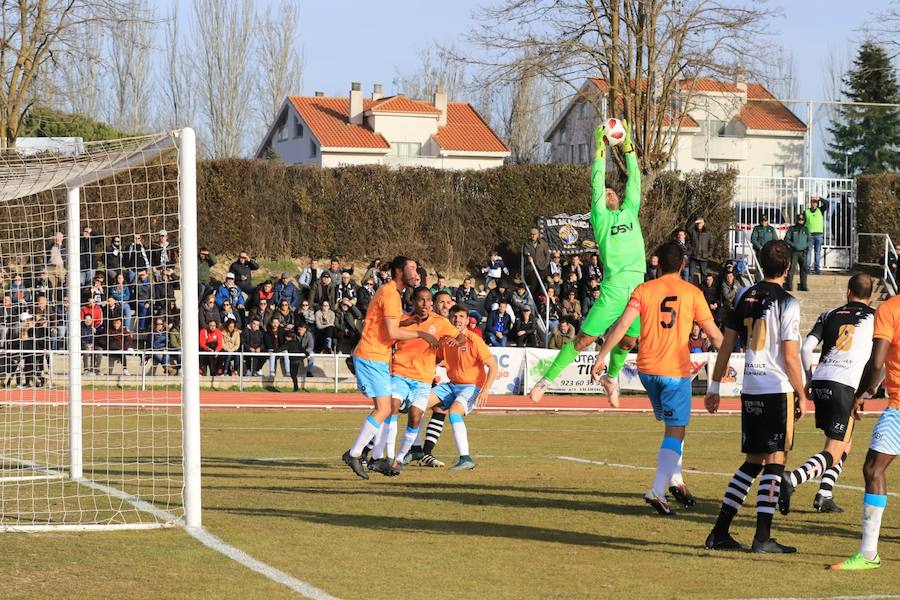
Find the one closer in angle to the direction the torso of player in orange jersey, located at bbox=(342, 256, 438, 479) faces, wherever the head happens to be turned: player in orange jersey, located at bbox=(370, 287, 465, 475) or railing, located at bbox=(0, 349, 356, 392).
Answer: the player in orange jersey

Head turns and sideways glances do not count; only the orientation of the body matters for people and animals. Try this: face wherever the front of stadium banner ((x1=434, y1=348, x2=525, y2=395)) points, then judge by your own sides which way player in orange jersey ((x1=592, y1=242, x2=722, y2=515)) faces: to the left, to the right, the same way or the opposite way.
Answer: the opposite way

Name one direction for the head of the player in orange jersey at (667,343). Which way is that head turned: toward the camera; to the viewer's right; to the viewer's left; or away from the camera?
away from the camera

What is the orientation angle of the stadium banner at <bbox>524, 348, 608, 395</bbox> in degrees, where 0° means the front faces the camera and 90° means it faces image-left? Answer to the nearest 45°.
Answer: approximately 0°

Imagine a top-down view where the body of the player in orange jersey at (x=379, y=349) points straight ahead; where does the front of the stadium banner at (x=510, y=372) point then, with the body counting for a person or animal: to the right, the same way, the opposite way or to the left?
to the right

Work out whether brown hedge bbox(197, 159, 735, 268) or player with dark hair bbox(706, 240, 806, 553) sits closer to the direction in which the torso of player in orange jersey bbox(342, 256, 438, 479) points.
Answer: the player with dark hair

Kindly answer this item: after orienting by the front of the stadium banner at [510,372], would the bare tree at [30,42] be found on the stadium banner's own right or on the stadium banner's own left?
on the stadium banner's own right

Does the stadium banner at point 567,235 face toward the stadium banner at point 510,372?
yes

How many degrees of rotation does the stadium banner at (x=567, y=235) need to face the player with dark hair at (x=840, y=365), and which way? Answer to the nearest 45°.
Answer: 0° — it already faces them

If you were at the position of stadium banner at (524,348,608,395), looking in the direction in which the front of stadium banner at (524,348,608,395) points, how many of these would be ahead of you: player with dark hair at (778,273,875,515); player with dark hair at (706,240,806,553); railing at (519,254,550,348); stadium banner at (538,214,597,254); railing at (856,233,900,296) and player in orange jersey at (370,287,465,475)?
3

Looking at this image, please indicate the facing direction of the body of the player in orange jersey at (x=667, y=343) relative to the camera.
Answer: away from the camera
